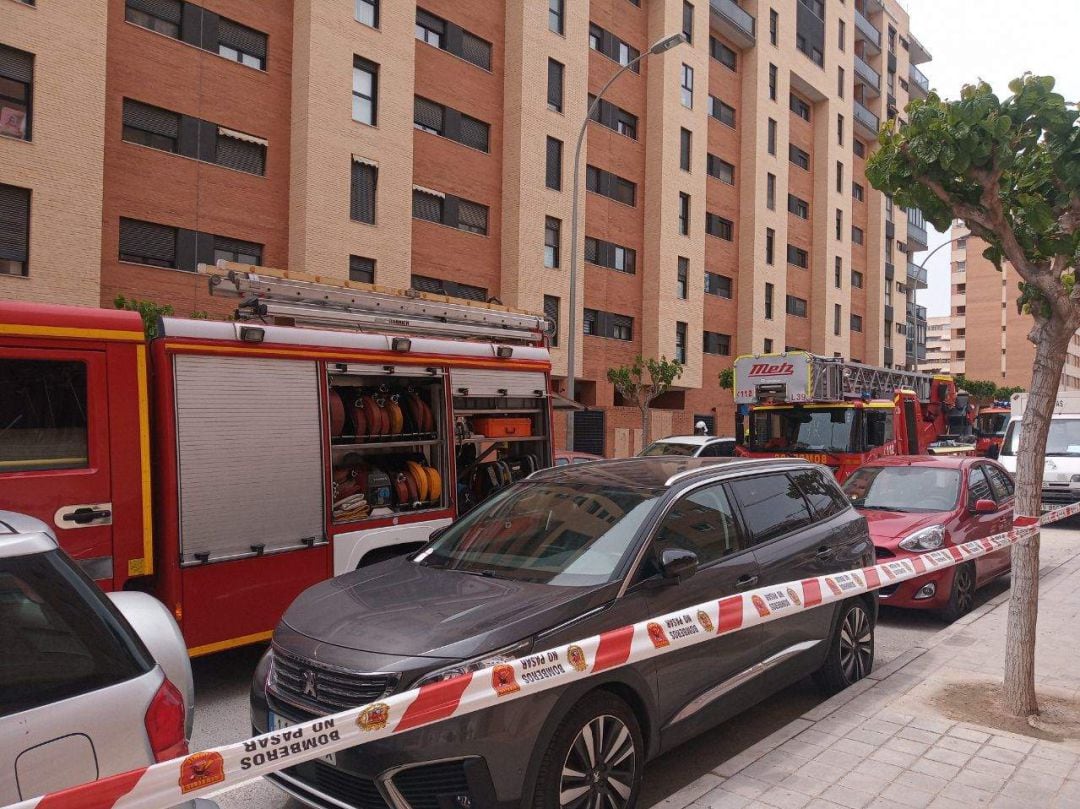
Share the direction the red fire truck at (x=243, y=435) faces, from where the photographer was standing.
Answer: facing the viewer and to the left of the viewer

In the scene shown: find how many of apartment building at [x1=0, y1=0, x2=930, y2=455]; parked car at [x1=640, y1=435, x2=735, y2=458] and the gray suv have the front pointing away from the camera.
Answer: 0

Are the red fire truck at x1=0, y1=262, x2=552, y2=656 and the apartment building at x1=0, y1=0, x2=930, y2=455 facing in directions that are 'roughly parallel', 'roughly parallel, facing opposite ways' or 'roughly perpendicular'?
roughly perpendicular

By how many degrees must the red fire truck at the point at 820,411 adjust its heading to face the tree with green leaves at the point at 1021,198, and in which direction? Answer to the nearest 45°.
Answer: approximately 45° to its left

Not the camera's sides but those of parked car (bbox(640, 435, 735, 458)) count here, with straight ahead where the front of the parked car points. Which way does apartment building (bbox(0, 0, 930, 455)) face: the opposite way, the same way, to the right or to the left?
to the left

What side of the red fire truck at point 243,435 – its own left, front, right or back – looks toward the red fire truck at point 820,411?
back

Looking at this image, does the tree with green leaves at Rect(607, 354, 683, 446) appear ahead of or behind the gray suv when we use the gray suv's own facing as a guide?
behind

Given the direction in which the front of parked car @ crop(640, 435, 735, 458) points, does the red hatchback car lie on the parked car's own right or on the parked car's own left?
on the parked car's own left

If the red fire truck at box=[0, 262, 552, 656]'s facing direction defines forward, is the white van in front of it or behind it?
behind

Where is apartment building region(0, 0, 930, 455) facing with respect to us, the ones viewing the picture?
facing the viewer and to the right of the viewer

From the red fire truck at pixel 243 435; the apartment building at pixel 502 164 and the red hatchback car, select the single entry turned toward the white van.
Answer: the apartment building

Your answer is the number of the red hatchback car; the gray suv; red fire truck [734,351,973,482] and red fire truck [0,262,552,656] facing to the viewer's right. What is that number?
0

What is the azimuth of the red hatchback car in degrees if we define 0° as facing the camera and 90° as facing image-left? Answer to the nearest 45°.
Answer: approximately 45°

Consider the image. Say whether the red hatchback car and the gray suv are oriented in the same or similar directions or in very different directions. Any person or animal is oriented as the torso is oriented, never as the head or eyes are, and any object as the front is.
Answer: same or similar directions
